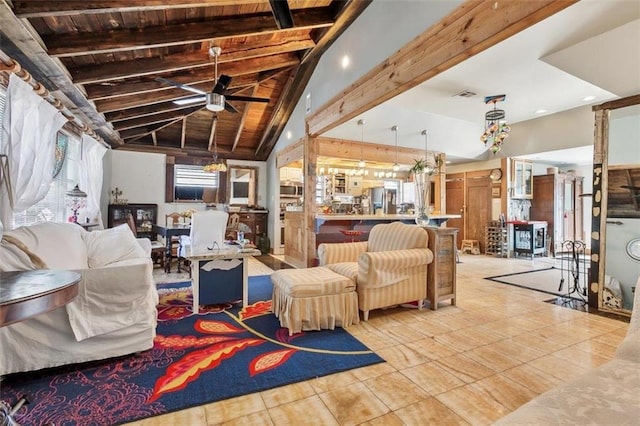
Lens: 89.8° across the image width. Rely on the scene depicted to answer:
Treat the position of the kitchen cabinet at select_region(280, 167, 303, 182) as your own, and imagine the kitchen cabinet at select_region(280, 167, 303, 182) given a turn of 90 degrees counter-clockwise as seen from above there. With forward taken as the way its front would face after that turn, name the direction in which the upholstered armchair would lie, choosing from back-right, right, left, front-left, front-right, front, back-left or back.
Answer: right

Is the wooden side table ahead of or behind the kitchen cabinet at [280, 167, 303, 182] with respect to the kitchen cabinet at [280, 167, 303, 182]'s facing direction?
ahead

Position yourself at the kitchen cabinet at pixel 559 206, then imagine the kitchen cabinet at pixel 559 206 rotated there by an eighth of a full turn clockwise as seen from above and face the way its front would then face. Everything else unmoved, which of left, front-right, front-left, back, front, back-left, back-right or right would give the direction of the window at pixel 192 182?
front-right

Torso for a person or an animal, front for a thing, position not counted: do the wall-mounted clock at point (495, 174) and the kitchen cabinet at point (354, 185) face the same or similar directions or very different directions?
same or similar directions

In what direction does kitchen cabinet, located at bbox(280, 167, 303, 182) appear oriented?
toward the camera

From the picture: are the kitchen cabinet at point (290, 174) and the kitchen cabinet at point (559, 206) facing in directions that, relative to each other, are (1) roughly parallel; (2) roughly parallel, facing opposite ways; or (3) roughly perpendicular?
roughly parallel

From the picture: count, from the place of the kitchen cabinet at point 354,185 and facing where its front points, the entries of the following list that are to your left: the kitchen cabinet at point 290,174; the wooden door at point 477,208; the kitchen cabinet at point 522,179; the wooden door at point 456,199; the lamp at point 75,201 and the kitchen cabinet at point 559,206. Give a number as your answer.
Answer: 4

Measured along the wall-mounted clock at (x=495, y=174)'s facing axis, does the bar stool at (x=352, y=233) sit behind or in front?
in front

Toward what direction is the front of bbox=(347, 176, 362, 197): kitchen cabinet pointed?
toward the camera

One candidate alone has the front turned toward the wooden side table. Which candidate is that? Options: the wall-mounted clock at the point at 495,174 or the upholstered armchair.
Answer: the wall-mounted clock

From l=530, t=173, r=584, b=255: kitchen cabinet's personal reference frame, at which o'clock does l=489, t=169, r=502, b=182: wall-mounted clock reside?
The wall-mounted clock is roughly at 3 o'clock from the kitchen cabinet.

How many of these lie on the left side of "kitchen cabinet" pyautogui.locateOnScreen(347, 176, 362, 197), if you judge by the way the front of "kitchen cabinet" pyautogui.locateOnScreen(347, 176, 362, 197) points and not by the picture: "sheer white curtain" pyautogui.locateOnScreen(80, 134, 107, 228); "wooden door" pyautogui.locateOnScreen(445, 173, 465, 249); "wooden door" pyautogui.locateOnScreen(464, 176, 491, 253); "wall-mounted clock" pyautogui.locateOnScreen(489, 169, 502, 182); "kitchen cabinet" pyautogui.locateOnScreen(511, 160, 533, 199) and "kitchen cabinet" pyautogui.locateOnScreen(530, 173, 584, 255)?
5

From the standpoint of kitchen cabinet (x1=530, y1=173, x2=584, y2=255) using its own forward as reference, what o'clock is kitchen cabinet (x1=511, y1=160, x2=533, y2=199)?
kitchen cabinet (x1=511, y1=160, x2=533, y2=199) is roughly at 3 o'clock from kitchen cabinet (x1=530, y1=173, x2=584, y2=255).

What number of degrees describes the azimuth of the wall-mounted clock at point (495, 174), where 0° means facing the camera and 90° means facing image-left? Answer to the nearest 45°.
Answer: approximately 0°

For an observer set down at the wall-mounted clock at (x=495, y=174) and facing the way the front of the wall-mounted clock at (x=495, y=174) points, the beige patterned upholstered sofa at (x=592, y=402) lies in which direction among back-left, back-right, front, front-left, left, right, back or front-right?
front

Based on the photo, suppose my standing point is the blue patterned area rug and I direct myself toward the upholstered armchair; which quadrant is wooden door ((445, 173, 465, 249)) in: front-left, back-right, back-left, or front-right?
front-left

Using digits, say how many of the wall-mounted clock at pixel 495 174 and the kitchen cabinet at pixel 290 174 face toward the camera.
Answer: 2

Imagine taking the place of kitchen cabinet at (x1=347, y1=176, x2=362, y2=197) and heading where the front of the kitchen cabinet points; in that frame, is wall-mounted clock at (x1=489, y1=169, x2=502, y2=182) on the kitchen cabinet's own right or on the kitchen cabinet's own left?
on the kitchen cabinet's own left

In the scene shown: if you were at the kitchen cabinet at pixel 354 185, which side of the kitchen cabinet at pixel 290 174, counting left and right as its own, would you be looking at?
left

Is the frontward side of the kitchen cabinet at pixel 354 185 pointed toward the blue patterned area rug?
yes
